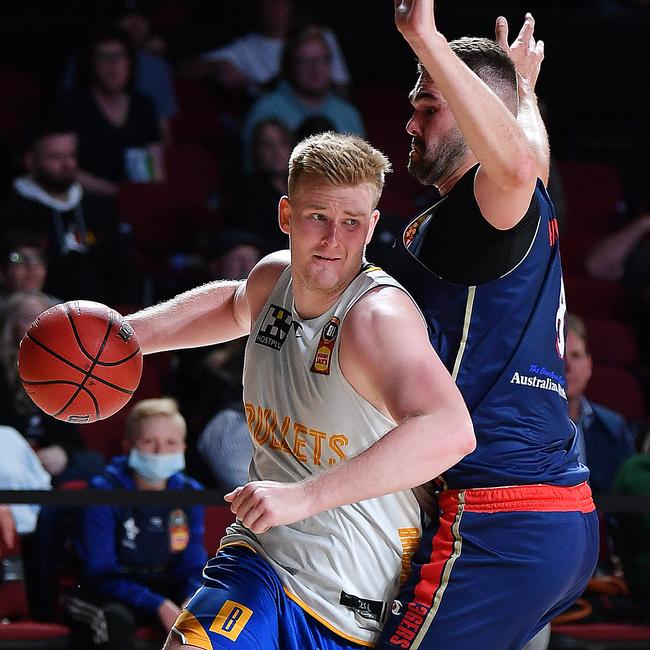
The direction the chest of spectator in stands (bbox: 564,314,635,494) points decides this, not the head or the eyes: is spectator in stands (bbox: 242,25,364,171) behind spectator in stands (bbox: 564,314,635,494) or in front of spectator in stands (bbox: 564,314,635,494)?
behind

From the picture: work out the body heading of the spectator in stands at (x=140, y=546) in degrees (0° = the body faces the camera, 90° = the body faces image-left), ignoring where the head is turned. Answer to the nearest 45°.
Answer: approximately 0°

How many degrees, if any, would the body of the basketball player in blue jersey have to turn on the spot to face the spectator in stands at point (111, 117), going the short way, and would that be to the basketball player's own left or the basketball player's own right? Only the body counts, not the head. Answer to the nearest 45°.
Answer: approximately 45° to the basketball player's own right

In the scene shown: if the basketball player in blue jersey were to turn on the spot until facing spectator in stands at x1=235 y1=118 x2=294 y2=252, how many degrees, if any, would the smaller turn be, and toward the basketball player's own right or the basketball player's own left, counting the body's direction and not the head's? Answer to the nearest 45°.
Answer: approximately 90° to the basketball player's own right

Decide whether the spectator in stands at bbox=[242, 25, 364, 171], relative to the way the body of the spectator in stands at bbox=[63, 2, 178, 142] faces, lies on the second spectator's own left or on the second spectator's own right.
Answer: on the second spectator's own left

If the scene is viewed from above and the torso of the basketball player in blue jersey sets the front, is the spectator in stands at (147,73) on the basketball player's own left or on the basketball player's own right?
on the basketball player's own right

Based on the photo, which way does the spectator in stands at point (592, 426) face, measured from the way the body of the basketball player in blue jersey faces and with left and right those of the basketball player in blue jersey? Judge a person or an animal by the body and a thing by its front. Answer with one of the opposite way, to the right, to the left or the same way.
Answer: to the left

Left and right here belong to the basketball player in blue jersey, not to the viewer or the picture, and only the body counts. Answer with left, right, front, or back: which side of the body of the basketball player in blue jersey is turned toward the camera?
left

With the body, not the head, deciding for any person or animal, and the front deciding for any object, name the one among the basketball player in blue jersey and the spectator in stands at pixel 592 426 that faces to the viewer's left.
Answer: the basketball player in blue jersey

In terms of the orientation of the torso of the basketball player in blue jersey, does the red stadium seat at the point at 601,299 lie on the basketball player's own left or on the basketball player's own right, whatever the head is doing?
on the basketball player's own right
